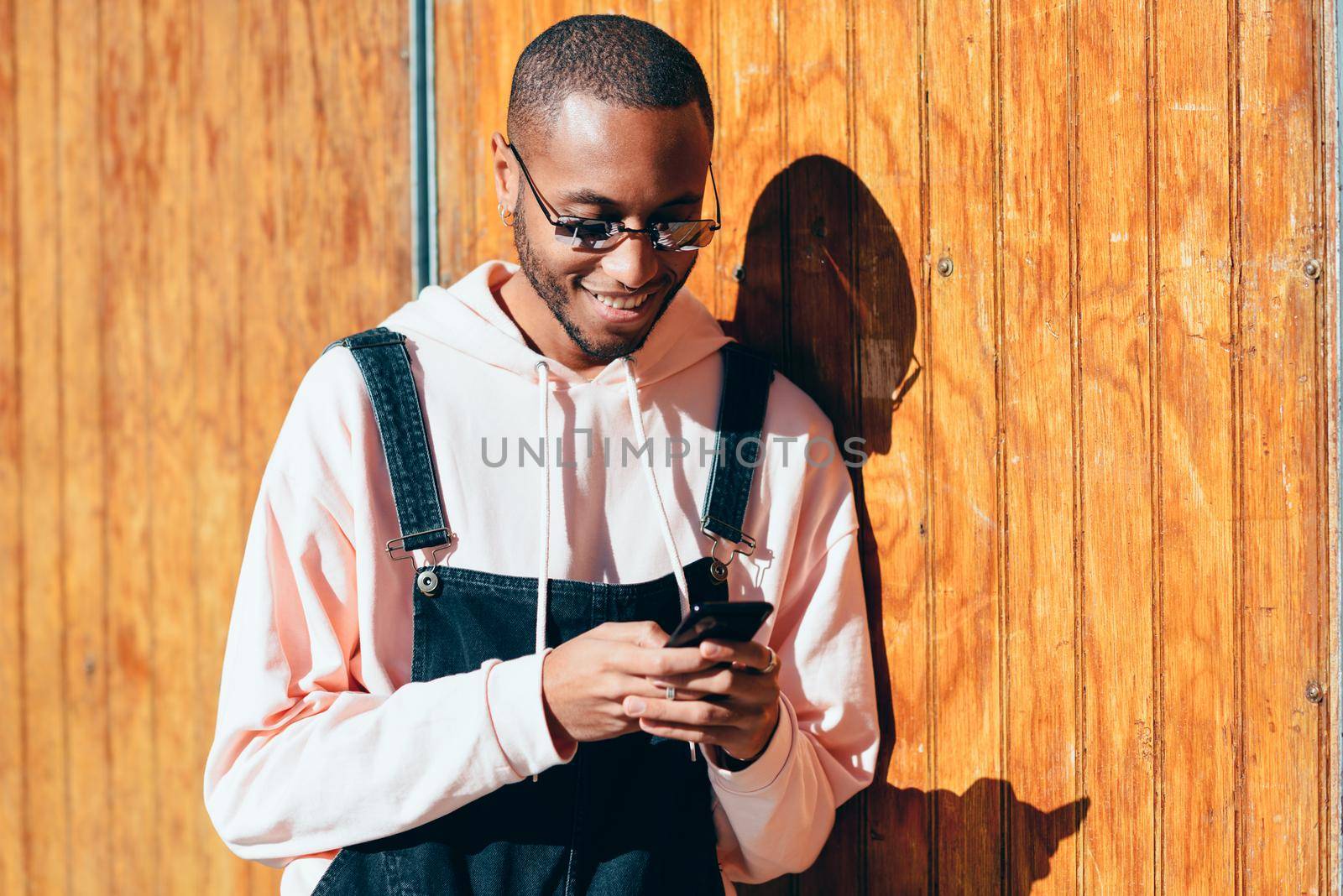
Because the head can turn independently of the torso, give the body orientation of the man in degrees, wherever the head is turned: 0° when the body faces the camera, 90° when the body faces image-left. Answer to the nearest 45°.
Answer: approximately 0°
